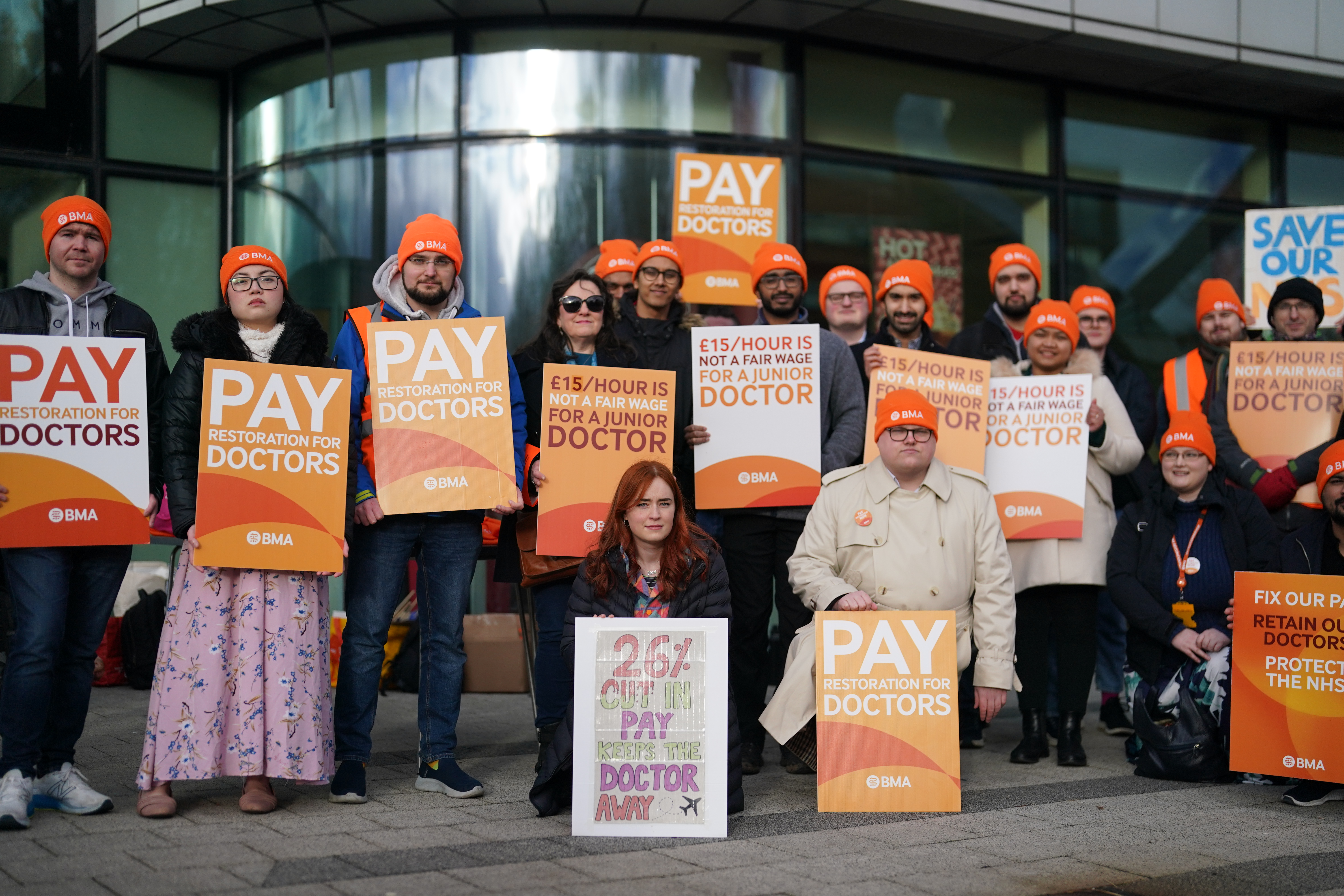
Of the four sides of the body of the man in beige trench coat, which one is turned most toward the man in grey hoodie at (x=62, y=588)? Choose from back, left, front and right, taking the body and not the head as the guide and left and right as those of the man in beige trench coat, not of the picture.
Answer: right

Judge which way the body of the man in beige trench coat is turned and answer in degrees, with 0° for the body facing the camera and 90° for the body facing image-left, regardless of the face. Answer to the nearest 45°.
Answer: approximately 0°

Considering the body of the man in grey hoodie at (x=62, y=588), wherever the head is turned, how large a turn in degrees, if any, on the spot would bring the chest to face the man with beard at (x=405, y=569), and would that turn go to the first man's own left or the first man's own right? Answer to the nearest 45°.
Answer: approximately 90° to the first man's own left

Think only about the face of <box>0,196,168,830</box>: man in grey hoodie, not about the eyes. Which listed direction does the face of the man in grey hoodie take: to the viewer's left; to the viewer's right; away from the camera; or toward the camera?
toward the camera

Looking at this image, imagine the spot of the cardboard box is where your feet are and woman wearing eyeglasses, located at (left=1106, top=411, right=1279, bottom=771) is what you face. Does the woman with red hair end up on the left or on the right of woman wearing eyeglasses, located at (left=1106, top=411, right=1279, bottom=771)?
right

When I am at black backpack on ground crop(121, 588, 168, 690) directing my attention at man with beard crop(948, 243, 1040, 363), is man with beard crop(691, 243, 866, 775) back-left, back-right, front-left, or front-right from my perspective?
front-right

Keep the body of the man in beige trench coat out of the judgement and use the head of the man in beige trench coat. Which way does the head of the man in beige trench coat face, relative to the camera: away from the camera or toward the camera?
toward the camera

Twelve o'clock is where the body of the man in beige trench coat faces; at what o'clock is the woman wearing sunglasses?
The woman wearing sunglasses is roughly at 3 o'clock from the man in beige trench coat.

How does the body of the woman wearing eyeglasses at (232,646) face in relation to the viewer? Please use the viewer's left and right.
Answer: facing the viewer

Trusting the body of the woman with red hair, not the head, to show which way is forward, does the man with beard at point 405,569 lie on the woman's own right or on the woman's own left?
on the woman's own right

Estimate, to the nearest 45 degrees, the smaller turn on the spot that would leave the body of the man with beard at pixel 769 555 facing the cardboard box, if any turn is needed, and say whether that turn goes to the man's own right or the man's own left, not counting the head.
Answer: approximately 135° to the man's own right

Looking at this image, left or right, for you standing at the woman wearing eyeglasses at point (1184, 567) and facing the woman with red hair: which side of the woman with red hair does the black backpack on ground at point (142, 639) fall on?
right
